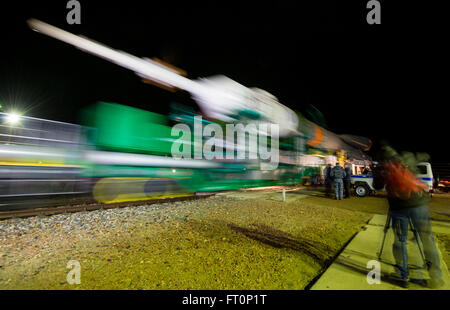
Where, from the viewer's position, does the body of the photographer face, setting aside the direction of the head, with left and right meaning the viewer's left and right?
facing away from the viewer and to the left of the viewer

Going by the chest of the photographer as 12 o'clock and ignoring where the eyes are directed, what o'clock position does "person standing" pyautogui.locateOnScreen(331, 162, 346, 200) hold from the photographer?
The person standing is roughly at 1 o'clock from the photographer.

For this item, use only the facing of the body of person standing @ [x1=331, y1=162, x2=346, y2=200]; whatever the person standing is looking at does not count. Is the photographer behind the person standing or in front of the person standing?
behind
